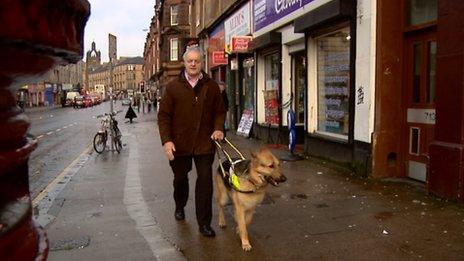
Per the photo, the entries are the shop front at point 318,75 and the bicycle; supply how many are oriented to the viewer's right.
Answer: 0

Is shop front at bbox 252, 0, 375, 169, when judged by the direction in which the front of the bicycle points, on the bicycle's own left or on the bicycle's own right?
on the bicycle's own left

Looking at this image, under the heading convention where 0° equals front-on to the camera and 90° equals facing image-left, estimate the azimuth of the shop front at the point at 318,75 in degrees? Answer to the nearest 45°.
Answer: approximately 45°

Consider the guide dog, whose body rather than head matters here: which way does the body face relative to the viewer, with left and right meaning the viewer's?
facing the viewer and to the right of the viewer

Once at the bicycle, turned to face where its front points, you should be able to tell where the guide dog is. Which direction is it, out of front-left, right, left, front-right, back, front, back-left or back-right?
front-left

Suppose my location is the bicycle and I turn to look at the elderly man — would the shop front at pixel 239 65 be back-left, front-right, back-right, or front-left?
back-left

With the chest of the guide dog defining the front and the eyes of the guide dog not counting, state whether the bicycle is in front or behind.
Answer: behind

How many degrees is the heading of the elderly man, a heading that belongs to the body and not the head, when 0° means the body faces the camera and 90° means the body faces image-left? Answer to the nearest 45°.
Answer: approximately 0°

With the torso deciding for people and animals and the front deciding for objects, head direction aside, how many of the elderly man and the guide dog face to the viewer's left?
0

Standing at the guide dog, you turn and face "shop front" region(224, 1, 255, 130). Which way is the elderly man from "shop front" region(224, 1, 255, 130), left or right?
left

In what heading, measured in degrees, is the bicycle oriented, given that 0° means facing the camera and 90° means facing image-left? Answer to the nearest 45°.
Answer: approximately 45°

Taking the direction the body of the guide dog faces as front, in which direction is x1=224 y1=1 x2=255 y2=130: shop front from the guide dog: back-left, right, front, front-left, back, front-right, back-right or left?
back-left

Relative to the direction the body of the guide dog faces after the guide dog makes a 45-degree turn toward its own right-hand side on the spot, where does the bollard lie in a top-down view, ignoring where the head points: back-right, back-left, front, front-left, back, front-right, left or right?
front
